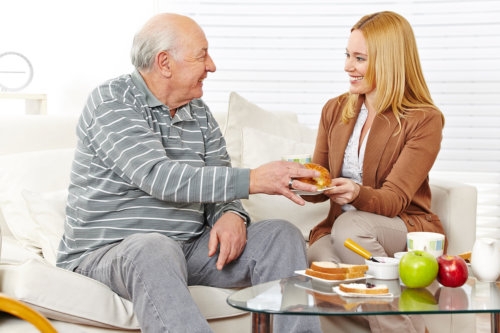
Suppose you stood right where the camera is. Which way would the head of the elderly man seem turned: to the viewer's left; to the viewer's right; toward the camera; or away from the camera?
to the viewer's right

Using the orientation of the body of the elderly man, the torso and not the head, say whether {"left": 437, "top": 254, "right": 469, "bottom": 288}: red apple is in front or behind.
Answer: in front

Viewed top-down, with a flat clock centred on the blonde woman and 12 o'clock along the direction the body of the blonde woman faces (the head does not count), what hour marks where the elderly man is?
The elderly man is roughly at 12 o'clock from the blonde woman.

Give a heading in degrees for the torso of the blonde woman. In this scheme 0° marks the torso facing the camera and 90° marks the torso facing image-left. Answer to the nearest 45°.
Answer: approximately 45°

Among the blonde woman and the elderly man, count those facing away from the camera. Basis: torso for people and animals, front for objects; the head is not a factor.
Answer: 0

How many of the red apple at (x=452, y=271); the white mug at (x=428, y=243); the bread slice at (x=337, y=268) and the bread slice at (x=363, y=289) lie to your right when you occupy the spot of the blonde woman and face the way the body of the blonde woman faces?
0

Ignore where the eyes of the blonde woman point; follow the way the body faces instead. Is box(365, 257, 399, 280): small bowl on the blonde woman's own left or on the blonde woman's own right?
on the blonde woman's own left

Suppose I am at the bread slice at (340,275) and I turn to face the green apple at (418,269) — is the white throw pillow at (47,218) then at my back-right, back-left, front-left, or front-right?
back-left

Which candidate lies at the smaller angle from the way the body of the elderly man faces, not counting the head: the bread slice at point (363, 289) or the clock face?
the bread slice

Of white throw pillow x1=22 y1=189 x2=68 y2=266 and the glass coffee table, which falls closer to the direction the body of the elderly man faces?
the glass coffee table

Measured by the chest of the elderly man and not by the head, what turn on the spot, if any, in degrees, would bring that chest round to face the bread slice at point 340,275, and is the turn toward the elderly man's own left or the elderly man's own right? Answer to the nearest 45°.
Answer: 0° — they already face it

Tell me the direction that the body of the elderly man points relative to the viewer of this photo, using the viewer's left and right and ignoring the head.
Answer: facing the viewer and to the right of the viewer

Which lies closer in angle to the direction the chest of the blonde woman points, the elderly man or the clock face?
the elderly man

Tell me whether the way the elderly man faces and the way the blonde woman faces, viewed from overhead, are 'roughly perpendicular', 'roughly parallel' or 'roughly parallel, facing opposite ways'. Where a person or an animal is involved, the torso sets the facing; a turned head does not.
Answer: roughly perpendicular

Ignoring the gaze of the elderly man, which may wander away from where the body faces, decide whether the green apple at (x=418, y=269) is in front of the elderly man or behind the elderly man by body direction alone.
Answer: in front

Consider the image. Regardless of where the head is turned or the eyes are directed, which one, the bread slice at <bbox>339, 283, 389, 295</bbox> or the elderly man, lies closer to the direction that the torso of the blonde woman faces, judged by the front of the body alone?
the elderly man

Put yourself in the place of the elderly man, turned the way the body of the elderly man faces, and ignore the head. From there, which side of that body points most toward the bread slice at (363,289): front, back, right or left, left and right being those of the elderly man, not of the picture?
front

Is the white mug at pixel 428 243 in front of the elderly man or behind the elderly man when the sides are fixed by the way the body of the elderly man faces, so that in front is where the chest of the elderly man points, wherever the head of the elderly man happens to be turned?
in front

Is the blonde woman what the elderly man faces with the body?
no
